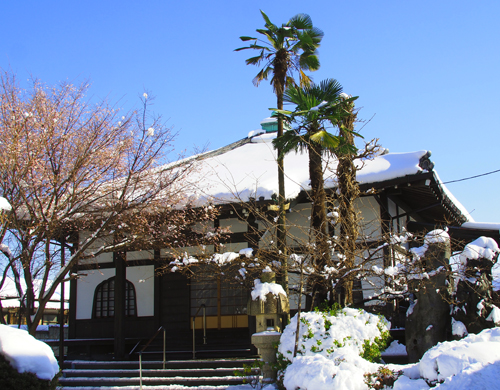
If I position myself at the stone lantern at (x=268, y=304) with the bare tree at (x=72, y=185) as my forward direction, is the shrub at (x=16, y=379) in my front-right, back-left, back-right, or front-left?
front-left

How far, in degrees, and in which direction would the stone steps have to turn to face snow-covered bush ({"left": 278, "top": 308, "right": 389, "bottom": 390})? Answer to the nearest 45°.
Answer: approximately 45° to its left

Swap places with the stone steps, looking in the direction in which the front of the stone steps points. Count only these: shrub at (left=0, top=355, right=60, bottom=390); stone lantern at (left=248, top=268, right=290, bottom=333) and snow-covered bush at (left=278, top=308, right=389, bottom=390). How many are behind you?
0

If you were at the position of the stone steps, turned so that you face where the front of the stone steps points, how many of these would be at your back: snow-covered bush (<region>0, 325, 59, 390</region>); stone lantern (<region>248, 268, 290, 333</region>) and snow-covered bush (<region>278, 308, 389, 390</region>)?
0

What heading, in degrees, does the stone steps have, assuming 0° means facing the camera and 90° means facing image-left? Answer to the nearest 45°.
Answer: approximately 0°

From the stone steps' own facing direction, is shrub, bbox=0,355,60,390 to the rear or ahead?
ahead

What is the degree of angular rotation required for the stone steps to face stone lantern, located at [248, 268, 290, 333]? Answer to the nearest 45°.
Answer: approximately 45° to its left

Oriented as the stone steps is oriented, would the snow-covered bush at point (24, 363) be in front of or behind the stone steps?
in front
